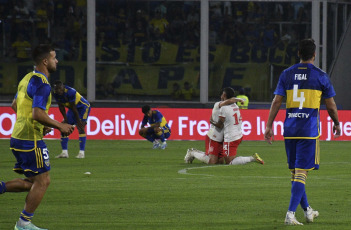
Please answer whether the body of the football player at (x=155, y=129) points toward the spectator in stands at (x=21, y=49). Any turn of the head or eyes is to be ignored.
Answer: no

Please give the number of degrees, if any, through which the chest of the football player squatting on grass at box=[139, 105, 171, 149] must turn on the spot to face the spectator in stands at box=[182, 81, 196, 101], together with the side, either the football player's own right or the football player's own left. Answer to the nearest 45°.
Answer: approximately 135° to the football player's own right

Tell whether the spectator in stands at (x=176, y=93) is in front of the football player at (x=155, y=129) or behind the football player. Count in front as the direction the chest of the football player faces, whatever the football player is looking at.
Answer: behind

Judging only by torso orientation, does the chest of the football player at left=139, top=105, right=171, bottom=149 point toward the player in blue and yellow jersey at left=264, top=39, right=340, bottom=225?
no

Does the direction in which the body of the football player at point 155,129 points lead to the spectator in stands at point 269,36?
no

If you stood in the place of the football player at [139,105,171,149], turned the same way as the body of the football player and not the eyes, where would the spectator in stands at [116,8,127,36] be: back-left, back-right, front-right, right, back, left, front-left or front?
back-right

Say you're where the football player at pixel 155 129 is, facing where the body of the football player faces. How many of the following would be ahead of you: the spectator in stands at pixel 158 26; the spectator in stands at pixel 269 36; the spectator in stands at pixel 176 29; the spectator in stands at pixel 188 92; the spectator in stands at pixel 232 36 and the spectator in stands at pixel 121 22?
0

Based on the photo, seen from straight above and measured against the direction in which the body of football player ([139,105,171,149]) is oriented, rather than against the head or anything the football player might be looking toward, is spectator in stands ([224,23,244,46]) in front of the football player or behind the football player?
behind

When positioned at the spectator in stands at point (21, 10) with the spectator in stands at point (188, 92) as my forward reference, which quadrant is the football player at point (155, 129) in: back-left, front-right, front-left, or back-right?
front-right

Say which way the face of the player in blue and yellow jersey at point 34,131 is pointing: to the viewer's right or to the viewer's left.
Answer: to the viewer's right

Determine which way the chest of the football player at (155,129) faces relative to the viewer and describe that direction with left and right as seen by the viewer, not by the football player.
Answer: facing the viewer and to the left of the viewer

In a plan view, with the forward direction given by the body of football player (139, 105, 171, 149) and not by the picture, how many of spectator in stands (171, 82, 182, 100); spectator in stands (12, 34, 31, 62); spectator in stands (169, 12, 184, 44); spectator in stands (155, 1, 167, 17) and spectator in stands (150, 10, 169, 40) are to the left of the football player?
0

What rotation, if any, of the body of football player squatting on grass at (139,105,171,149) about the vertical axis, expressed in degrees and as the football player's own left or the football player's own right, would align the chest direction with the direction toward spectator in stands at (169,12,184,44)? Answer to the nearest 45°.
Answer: approximately 135° to the football player's own right

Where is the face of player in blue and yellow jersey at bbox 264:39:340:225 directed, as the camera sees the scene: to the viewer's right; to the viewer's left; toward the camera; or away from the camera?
away from the camera

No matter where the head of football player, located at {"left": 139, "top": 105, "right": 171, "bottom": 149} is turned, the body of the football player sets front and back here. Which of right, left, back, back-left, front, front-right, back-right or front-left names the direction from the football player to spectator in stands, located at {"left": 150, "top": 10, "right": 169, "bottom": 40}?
back-right

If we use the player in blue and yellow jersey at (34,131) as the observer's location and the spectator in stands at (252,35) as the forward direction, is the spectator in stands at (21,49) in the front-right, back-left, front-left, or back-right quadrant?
front-left
